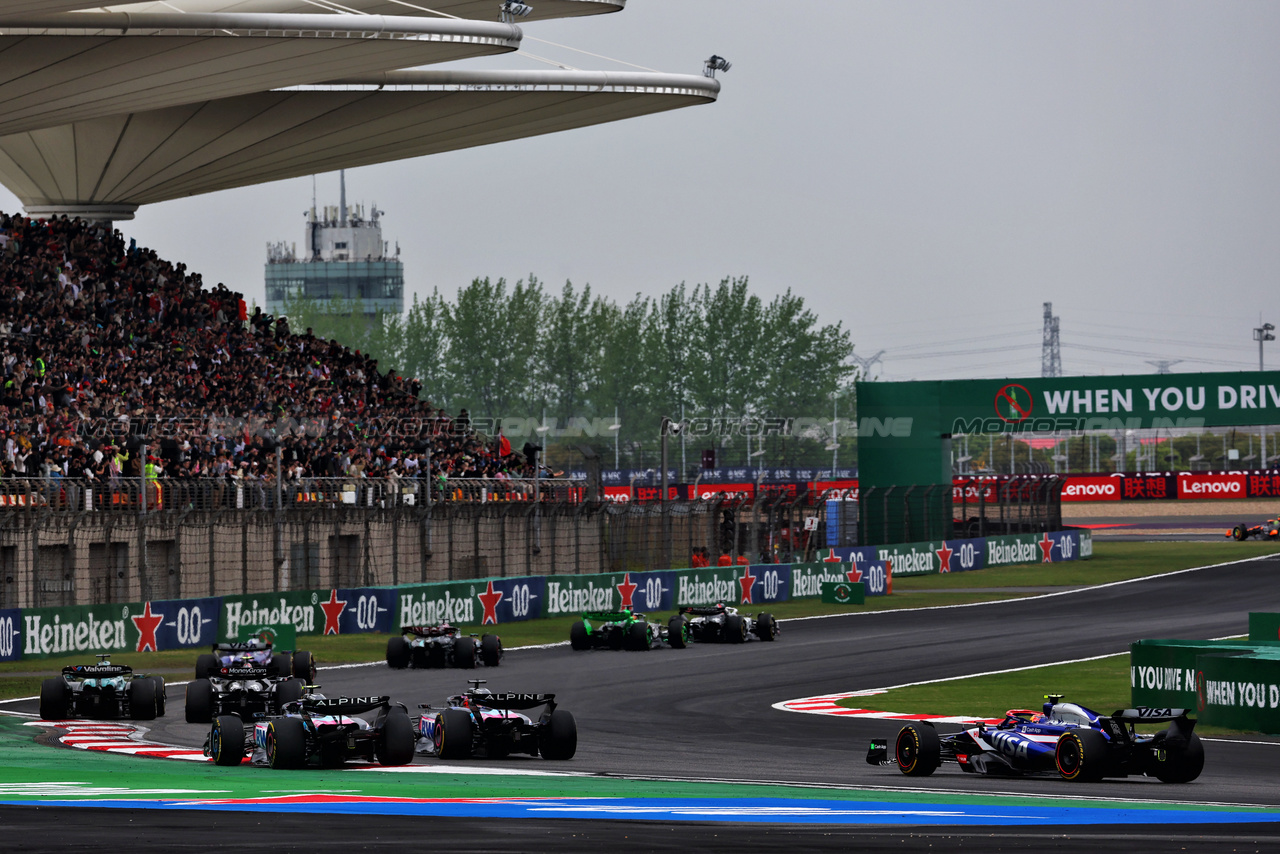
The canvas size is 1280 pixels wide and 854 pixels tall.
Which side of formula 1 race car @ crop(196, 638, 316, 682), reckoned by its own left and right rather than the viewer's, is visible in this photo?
back

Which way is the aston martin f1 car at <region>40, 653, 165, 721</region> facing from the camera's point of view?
away from the camera

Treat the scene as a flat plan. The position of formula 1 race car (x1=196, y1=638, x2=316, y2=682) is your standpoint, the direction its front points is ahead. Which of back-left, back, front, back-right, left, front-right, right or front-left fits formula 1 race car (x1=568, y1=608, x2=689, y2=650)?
front-right

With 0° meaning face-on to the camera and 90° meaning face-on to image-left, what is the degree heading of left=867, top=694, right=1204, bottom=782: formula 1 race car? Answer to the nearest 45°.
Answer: approximately 135°

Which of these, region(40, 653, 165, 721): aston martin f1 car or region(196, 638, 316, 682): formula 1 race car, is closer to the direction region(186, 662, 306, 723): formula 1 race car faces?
the formula 1 race car

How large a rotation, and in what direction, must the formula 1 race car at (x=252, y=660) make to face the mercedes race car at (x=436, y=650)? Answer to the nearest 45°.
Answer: approximately 45° to its right

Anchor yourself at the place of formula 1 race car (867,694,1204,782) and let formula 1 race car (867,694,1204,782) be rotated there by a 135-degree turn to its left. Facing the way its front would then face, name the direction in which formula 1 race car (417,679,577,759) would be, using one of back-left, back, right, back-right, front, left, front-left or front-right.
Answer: right

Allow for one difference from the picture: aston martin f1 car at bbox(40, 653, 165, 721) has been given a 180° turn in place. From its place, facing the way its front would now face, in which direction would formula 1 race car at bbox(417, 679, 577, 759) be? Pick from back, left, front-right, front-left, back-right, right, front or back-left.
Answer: front-left

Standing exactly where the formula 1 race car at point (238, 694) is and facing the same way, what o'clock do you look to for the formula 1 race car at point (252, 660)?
the formula 1 race car at point (252, 660) is roughly at 12 o'clock from the formula 1 race car at point (238, 694).

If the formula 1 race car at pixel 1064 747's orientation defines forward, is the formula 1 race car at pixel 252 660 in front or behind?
in front

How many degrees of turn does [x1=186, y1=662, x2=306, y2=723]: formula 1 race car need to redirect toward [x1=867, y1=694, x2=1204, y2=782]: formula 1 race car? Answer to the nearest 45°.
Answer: approximately 135° to its right

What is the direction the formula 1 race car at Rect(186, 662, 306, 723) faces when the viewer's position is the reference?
facing away from the viewer

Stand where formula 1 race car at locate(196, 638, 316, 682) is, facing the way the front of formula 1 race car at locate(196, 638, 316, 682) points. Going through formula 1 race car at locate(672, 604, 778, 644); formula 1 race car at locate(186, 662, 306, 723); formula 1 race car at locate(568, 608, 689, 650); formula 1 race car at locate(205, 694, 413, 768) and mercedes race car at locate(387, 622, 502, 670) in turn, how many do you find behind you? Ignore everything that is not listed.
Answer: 2

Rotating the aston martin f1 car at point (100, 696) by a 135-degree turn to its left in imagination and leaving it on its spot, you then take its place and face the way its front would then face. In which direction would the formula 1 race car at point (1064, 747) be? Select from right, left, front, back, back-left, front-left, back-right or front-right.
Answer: left

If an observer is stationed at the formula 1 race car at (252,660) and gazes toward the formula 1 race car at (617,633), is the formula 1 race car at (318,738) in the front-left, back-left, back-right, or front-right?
back-right
